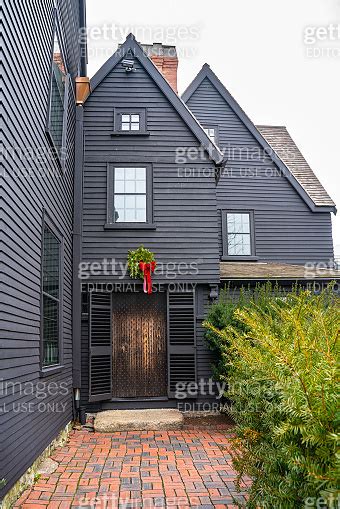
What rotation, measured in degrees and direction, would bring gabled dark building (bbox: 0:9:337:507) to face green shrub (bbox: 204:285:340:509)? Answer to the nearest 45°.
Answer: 0° — it already faces it

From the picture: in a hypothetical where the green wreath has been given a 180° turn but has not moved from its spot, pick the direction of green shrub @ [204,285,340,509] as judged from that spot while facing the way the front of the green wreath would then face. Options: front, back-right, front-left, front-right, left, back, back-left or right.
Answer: back

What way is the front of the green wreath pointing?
toward the camera
